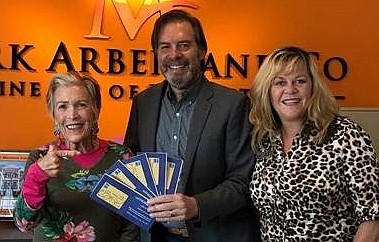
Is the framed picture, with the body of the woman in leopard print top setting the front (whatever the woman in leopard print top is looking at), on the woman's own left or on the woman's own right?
on the woman's own right

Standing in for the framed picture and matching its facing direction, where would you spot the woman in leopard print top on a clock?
The woman in leopard print top is roughly at 11 o'clock from the framed picture.

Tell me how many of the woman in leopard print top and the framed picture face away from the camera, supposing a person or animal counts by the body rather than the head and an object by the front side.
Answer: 0

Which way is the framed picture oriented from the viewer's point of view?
toward the camera

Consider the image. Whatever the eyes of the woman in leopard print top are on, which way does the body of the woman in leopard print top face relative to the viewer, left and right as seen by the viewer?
facing the viewer and to the left of the viewer
